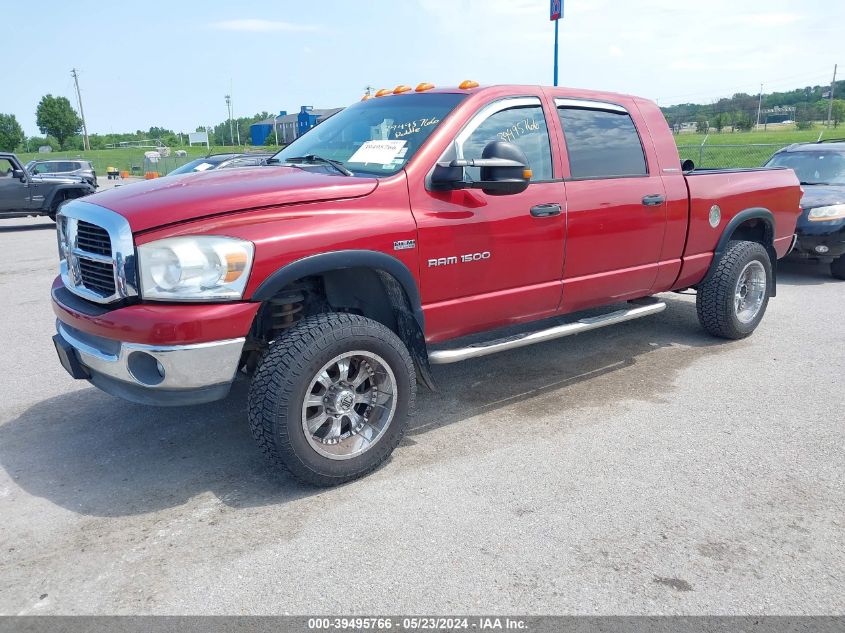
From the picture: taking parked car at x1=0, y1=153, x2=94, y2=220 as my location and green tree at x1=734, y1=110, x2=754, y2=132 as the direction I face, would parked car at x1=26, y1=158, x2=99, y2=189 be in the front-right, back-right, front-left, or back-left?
front-left

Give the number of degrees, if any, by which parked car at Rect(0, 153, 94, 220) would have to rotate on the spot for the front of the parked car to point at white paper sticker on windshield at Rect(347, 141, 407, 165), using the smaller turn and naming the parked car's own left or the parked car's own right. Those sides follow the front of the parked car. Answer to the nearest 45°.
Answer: approximately 90° to the parked car's own right

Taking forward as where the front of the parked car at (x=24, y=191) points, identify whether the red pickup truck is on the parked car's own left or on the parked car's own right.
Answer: on the parked car's own right

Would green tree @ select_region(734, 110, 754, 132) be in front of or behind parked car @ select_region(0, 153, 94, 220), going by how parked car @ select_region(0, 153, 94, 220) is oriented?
in front

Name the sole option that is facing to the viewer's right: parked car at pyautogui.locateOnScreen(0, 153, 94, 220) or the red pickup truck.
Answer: the parked car

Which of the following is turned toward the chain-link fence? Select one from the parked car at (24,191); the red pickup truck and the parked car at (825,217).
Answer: the parked car at (24,191)

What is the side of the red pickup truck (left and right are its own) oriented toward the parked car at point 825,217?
back

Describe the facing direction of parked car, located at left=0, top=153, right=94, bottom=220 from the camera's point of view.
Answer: facing to the right of the viewer

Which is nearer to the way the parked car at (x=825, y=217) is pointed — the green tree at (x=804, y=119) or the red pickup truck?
the red pickup truck

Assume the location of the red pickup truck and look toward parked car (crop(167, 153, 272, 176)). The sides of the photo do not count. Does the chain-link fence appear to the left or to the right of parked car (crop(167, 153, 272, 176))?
right

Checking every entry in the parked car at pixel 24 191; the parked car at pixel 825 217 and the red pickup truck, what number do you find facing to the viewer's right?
1

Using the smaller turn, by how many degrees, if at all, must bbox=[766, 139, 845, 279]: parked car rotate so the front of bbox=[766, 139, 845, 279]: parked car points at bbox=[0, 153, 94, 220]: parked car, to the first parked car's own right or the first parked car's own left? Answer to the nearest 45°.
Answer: approximately 45° to the first parked car's own right

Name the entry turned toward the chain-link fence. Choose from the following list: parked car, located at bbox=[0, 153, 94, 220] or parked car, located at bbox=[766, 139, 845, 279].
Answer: parked car, located at bbox=[0, 153, 94, 220]

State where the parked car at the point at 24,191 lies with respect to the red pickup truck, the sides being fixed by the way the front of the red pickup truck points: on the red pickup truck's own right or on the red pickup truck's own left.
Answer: on the red pickup truck's own right

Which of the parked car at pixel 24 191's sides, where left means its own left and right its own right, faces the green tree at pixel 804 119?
front

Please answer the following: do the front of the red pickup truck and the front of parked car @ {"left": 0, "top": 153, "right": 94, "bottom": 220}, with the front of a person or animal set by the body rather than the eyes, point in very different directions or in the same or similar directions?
very different directions

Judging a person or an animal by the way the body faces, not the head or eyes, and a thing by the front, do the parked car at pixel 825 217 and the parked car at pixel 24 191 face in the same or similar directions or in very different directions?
very different directions

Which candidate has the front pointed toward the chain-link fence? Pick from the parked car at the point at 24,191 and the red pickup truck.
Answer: the parked car
